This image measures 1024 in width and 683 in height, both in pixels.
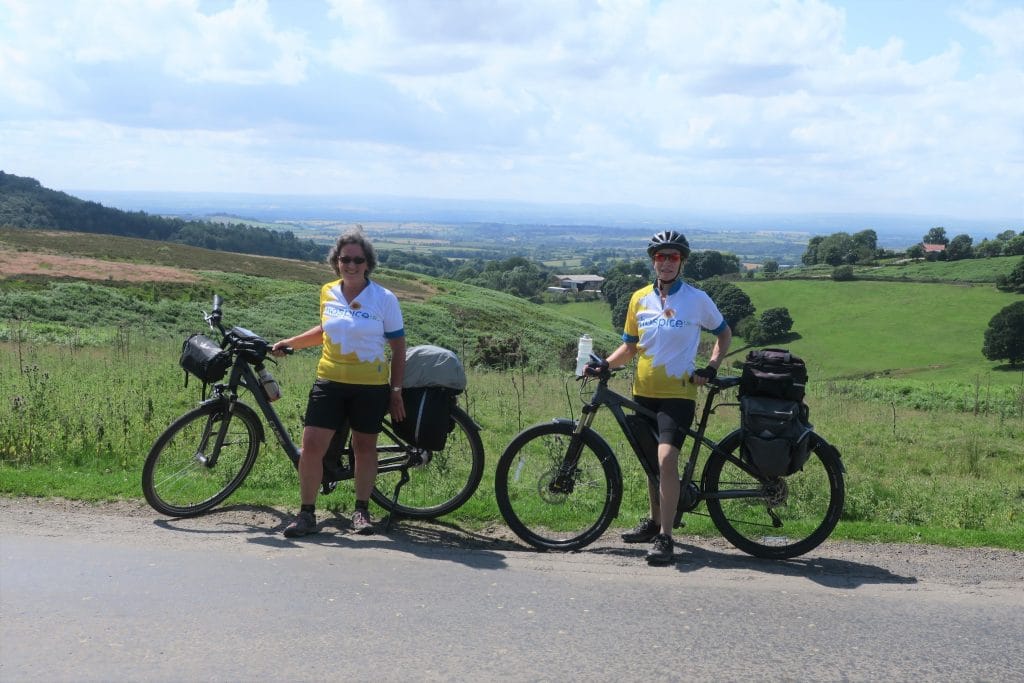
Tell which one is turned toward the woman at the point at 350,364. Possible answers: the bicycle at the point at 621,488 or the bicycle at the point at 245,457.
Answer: the bicycle at the point at 621,488

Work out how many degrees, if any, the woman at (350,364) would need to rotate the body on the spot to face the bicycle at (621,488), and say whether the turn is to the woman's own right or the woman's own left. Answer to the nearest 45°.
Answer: approximately 90° to the woman's own left

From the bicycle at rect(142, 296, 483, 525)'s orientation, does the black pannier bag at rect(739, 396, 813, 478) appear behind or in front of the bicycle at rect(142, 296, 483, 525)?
behind

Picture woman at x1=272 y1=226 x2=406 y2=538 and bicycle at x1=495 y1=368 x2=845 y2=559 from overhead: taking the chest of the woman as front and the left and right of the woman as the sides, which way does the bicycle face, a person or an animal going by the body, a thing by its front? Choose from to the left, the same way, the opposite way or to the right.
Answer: to the right

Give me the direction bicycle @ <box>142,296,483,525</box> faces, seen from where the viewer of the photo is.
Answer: facing to the left of the viewer

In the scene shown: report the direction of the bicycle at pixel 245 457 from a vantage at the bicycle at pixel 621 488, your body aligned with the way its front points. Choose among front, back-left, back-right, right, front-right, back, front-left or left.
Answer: front

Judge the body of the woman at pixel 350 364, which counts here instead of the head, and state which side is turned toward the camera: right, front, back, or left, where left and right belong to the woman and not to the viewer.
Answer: front

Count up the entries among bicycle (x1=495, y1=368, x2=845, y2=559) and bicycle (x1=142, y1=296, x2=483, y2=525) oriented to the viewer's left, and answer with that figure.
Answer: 2

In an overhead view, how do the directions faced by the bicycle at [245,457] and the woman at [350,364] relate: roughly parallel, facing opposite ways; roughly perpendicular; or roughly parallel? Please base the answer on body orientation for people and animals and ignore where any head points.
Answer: roughly perpendicular

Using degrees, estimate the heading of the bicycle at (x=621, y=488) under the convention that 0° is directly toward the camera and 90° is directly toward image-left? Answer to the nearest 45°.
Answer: approximately 90°

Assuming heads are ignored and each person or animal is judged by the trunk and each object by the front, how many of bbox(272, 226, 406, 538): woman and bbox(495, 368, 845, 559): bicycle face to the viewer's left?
1

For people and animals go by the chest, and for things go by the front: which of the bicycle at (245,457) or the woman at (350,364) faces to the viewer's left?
the bicycle

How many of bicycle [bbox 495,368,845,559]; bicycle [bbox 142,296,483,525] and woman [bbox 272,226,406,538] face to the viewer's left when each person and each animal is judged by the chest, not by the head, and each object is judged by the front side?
2

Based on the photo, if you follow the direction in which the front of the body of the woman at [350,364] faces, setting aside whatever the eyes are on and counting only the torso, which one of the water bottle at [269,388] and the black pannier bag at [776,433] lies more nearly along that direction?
the black pannier bag

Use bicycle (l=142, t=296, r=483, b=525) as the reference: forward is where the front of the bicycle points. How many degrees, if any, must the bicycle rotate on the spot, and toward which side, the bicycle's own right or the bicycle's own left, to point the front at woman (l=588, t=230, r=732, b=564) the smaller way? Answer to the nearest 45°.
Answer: approximately 135° to the bicycle's own left
